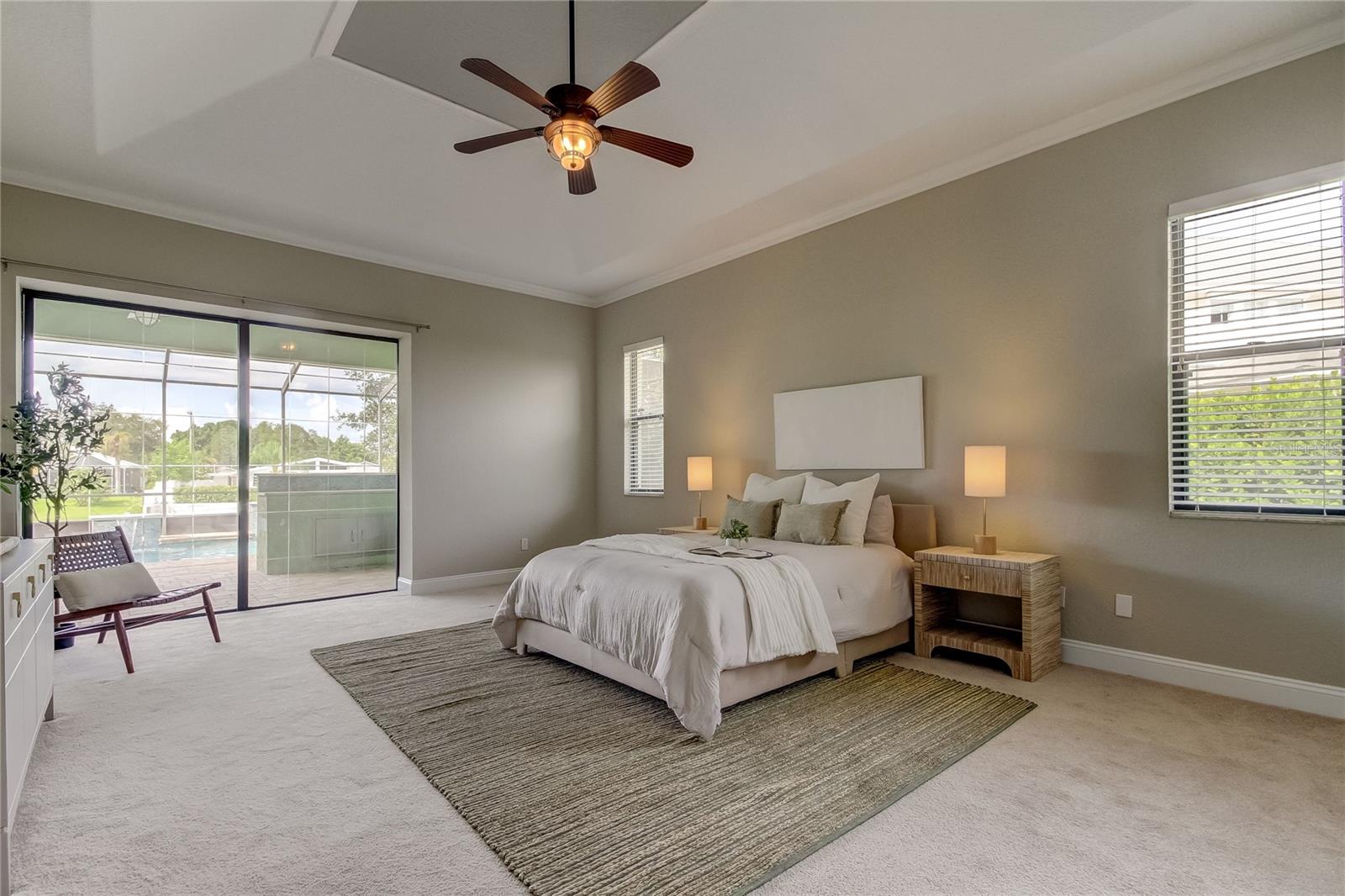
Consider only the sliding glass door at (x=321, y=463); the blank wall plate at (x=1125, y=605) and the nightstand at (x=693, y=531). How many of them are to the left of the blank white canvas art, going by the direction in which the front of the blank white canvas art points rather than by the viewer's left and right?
1

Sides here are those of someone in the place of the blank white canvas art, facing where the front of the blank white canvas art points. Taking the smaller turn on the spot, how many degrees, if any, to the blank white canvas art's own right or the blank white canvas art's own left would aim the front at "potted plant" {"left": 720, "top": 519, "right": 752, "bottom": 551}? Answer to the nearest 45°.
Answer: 0° — it already faces it

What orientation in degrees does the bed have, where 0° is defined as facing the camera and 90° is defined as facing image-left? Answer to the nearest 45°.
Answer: approximately 45°

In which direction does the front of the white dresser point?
to the viewer's right

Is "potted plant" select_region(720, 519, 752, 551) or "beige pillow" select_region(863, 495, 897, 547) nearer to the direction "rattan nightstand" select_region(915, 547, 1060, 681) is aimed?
the potted plant

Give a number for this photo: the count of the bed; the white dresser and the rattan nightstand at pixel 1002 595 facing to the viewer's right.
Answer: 1

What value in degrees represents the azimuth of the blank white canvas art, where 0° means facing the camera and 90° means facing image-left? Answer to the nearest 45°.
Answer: approximately 45°

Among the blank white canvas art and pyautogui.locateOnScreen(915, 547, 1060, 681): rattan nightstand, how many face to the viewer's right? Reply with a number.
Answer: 0

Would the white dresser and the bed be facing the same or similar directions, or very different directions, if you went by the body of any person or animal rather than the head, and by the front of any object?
very different directions

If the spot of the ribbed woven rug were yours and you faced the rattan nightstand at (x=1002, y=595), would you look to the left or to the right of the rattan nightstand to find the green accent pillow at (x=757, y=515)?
left

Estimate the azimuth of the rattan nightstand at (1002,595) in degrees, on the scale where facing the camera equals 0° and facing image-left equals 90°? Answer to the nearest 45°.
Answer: approximately 45°

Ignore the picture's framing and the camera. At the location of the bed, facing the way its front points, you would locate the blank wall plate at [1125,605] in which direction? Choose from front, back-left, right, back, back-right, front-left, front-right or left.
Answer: back-left

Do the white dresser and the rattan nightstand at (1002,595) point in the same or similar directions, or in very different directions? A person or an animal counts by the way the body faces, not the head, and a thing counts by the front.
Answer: very different directions
